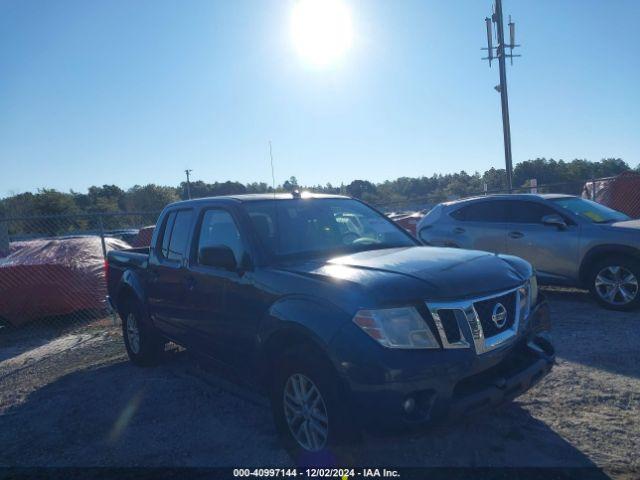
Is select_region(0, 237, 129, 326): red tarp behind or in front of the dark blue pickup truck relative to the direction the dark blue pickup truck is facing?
behind

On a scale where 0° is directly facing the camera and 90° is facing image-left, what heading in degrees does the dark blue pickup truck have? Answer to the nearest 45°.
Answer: approximately 315°

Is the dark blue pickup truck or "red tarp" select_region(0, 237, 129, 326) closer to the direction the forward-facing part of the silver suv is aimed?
the dark blue pickup truck

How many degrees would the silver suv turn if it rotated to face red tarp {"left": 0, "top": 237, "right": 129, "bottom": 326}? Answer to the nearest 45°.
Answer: approximately 135° to its right

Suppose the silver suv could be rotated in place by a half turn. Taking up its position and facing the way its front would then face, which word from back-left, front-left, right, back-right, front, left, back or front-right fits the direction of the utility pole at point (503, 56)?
front-right

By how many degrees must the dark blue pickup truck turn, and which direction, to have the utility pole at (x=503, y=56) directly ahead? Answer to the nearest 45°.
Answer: approximately 90° to its left

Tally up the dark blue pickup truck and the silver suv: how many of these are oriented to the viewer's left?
0

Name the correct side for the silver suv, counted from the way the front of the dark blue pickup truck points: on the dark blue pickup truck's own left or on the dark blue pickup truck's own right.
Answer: on the dark blue pickup truck's own left
